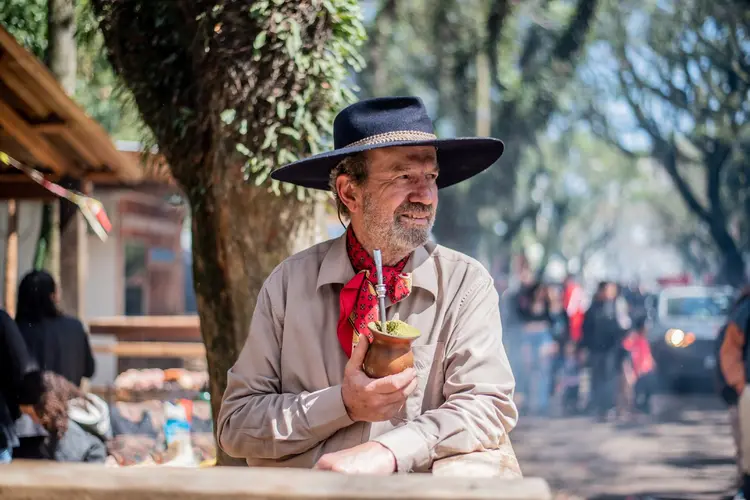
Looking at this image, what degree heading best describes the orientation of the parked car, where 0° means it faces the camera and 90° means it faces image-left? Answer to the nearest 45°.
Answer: approximately 0°

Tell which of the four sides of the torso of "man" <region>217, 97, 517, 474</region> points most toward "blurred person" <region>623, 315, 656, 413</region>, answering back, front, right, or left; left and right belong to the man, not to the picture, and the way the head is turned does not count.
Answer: back

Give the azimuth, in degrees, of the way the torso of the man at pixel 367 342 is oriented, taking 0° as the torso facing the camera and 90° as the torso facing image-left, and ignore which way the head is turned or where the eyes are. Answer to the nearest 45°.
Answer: approximately 0°

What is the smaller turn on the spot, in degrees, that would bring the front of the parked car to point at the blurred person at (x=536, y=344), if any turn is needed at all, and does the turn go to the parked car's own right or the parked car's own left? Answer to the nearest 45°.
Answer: approximately 45° to the parked car's own right
